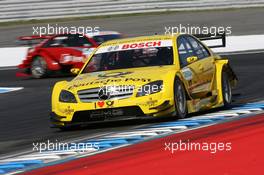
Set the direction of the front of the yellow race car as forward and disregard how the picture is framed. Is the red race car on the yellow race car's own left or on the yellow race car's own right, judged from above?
on the yellow race car's own right

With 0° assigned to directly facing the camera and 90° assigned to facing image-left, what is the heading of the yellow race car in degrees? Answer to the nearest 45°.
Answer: approximately 45°

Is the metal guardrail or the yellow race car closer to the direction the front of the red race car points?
the yellow race car

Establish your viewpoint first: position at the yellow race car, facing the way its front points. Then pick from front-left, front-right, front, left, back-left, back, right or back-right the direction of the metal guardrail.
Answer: back-right
